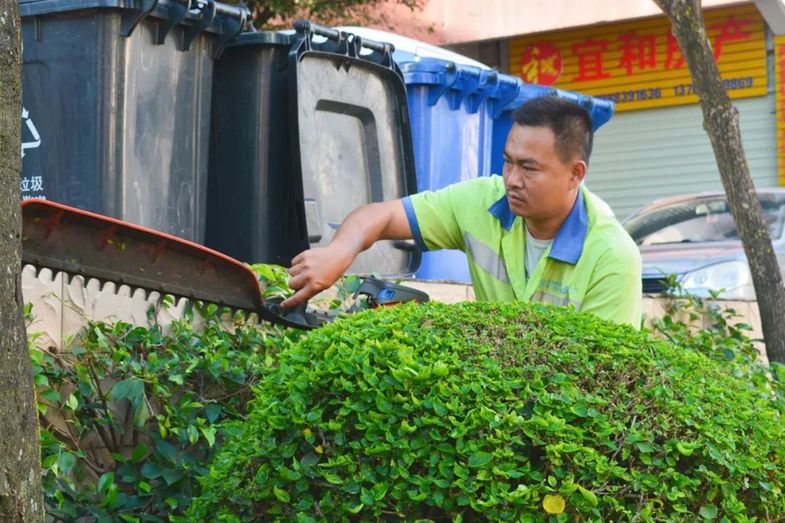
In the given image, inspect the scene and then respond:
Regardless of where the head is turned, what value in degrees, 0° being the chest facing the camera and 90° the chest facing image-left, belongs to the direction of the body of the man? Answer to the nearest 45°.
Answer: approximately 45°

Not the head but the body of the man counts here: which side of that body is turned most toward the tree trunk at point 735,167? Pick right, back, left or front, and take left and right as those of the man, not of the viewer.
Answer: back

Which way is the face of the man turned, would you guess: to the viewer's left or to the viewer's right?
to the viewer's left

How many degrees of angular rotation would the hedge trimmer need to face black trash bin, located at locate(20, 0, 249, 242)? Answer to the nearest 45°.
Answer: approximately 90° to its right

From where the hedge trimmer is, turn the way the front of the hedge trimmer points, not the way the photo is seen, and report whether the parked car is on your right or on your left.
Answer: on your right

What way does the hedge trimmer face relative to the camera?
to the viewer's left
